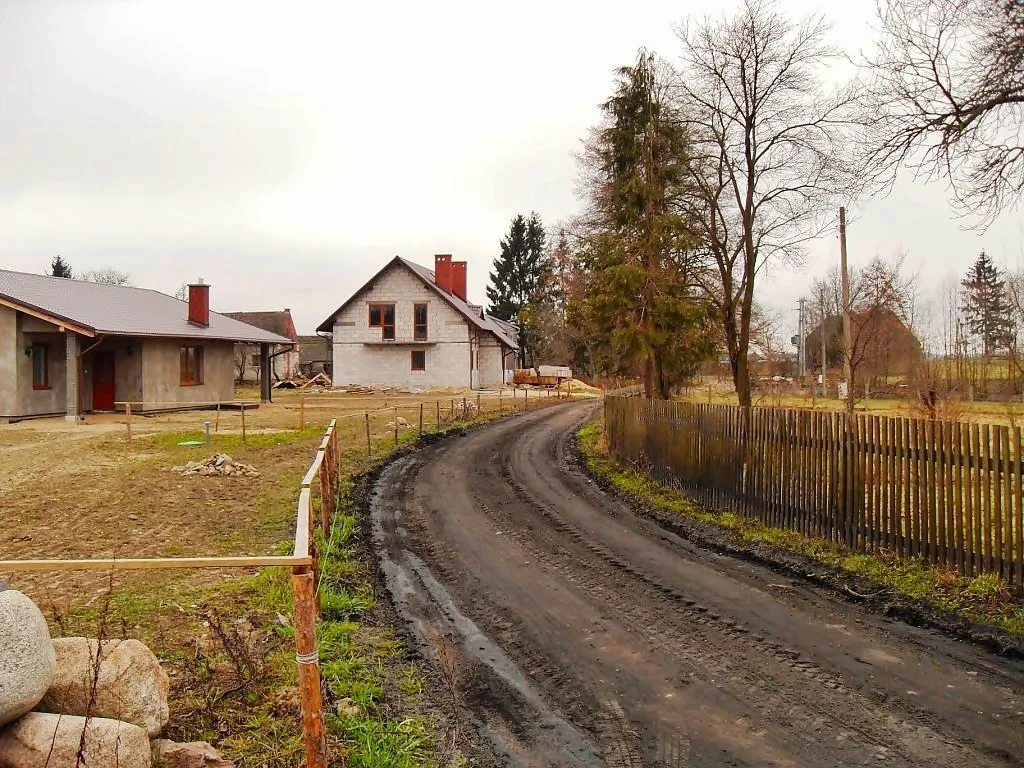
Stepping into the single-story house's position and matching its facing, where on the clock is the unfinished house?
The unfinished house is roughly at 9 o'clock from the single-story house.

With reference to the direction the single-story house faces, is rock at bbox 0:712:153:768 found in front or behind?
in front

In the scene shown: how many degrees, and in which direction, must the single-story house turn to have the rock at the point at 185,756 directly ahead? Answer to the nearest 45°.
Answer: approximately 45° to its right

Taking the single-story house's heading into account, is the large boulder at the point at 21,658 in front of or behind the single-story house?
in front

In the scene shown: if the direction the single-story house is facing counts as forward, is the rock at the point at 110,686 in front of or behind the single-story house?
in front

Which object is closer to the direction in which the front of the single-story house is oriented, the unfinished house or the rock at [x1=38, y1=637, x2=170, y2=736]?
the rock

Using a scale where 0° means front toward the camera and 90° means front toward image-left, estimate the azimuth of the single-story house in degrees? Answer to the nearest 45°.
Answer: approximately 315°
